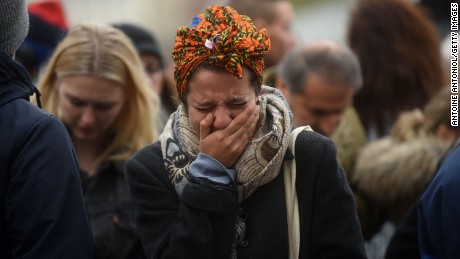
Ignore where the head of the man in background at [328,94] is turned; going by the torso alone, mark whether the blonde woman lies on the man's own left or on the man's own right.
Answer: on the man's own right

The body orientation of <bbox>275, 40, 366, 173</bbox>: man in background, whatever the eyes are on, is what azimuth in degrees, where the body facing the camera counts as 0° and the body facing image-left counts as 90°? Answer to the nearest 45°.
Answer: approximately 315°
